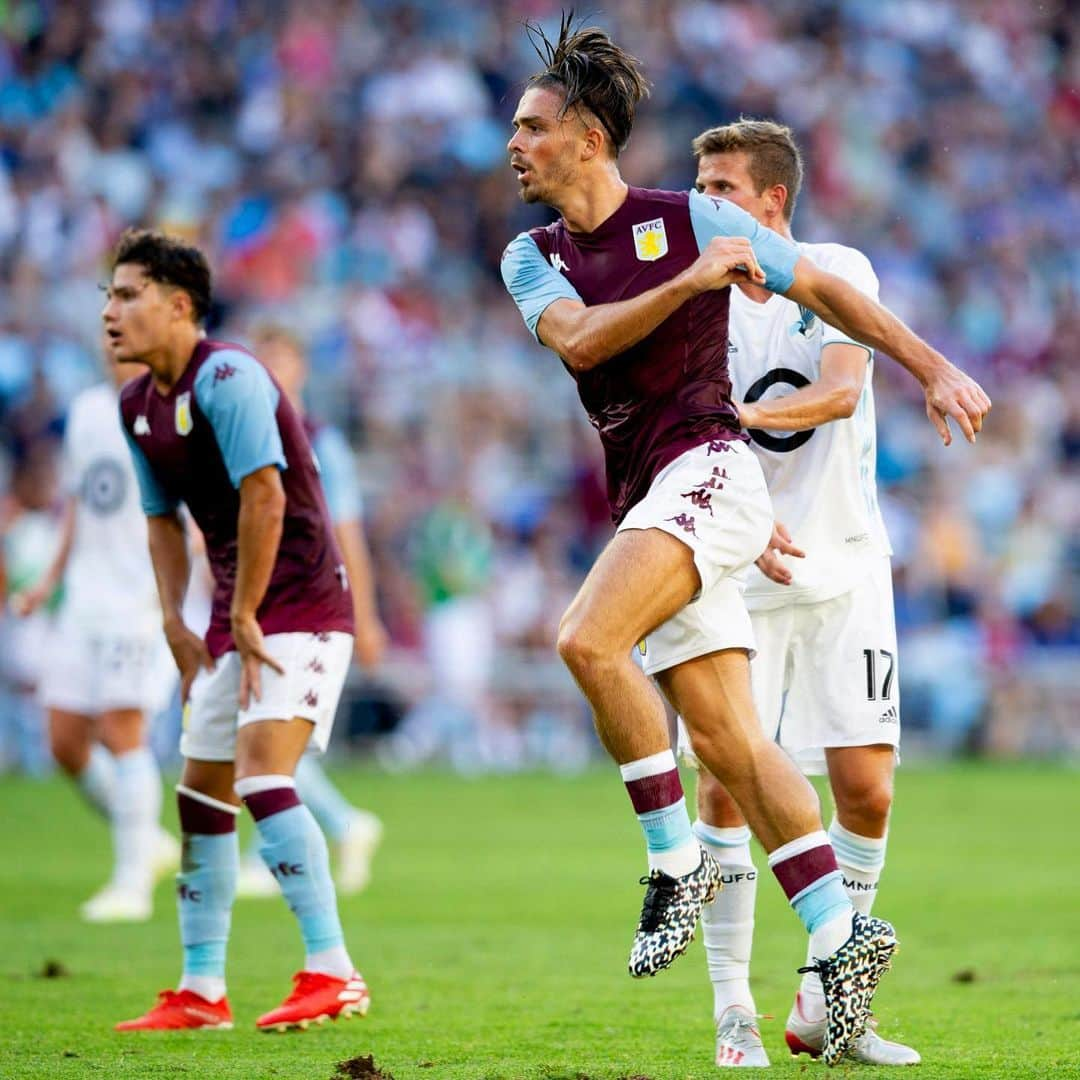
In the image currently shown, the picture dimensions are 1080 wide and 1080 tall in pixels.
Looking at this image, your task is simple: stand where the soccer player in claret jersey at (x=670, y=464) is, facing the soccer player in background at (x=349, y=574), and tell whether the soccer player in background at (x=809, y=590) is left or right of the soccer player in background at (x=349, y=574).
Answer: right

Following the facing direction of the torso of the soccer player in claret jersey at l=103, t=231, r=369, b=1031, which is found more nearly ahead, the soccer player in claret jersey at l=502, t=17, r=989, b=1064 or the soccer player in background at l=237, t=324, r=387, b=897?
the soccer player in claret jersey

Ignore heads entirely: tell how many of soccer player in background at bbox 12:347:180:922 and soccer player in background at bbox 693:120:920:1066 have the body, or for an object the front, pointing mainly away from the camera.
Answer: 0

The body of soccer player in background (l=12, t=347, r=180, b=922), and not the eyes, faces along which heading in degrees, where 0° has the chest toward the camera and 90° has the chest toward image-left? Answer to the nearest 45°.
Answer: approximately 45°

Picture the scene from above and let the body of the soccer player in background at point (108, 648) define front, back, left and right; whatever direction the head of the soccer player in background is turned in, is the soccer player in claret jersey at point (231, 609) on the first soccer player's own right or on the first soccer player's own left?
on the first soccer player's own left

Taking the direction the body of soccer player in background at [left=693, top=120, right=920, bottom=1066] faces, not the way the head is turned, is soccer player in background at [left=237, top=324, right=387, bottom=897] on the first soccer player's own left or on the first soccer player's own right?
on the first soccer player's own right

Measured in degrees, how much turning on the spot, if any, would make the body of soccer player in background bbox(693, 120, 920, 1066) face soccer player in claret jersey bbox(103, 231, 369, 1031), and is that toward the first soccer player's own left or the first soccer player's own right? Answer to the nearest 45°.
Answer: approximately 45° to the first soccer player's own right

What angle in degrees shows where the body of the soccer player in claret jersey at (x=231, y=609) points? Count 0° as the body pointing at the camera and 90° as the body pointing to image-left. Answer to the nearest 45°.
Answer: approximately 45°

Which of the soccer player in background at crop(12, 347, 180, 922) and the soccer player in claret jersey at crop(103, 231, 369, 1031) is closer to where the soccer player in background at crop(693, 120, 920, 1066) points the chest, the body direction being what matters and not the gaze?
the soccer player in claret jersey

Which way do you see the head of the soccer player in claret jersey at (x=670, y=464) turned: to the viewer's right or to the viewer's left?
to the viewer's left
